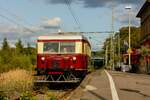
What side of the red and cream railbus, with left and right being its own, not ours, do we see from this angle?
front

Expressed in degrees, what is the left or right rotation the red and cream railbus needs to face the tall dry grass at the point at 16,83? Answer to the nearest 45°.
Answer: approximately 45° to its right
